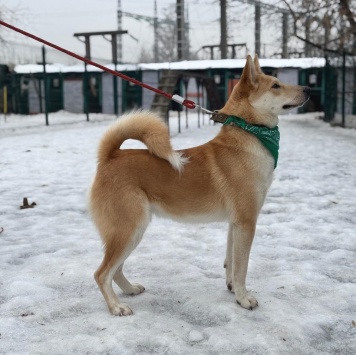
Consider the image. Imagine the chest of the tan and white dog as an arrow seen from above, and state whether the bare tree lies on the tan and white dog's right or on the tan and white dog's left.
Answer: on the tan and white dog's left

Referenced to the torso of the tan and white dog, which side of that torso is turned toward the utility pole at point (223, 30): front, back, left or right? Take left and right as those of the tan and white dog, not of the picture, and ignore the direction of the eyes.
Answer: left

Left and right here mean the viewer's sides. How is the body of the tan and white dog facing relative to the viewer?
facing to the right of the viewer

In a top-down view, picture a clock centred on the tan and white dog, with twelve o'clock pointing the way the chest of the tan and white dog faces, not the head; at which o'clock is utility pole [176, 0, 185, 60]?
The utility pole is roughly at 9 o'clock from the tan and white dog.

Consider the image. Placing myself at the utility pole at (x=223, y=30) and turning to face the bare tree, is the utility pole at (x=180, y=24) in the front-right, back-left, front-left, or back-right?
back-right
